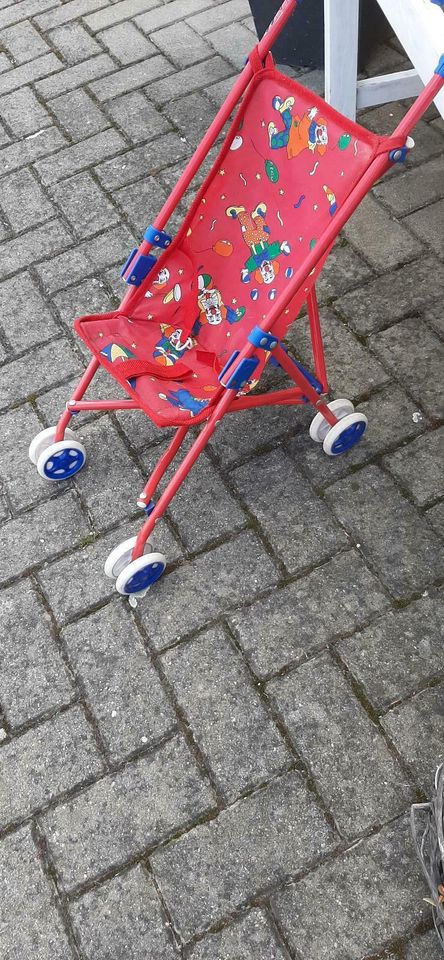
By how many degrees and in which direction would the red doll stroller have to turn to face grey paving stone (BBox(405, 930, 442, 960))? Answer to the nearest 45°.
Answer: approximately 45° to its left

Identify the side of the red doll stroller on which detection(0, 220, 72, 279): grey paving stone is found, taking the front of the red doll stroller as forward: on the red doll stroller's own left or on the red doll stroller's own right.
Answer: on the red doll stroller's own right

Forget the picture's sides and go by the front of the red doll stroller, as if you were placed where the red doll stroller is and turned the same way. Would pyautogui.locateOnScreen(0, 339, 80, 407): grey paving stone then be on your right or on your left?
on your right

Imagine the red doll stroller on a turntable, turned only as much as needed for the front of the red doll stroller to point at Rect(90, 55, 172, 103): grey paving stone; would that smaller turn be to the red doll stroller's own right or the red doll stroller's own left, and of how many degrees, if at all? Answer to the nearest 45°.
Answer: approximately 135° to the red doll stroller's own right

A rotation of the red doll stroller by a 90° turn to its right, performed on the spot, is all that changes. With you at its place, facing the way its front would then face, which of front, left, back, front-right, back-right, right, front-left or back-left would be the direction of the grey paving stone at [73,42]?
front-right

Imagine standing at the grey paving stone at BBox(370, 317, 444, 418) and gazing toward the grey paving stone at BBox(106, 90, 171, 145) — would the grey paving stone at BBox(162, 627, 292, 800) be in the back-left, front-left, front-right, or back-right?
back-left

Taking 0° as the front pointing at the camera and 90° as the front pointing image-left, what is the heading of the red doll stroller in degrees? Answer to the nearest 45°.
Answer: approximately 45°
